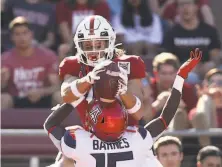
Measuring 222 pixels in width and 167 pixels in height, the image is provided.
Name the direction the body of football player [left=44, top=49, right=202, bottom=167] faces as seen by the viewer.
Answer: away from the camera

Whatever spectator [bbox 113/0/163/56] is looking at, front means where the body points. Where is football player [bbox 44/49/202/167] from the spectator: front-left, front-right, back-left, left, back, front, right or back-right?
front

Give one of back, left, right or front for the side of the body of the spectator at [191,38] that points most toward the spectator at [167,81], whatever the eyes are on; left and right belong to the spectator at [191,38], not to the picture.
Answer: front

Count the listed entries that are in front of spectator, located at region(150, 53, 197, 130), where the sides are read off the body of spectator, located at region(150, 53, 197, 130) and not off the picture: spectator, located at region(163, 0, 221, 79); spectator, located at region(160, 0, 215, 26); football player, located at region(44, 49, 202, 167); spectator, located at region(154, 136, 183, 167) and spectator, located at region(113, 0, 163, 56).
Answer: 2

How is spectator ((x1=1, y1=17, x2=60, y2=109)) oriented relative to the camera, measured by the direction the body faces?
toward the camera

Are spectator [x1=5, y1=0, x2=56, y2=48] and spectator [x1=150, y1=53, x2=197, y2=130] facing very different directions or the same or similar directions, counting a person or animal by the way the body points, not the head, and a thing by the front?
same or similar directions

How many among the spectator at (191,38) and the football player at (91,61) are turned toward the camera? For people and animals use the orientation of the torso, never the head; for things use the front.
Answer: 2

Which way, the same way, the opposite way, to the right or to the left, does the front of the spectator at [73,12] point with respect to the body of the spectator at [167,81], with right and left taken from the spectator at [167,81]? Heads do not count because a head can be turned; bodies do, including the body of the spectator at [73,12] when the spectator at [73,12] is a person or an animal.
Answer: the same way

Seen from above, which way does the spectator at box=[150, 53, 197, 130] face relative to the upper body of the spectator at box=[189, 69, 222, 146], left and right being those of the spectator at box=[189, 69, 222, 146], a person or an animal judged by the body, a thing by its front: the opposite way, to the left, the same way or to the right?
the same way

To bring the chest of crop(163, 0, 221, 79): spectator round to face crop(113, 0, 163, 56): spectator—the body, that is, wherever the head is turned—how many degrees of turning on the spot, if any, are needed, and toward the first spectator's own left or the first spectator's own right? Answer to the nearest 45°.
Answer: approximately 90° to the first spectator's own right

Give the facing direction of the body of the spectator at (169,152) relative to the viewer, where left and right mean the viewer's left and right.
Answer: facing the viewer

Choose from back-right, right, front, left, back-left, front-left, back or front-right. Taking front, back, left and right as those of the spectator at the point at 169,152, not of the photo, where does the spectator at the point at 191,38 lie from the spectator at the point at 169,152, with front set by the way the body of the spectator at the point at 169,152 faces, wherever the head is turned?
back

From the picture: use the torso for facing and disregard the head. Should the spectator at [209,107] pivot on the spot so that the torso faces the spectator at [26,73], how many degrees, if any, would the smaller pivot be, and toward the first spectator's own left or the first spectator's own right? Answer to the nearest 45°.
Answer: approximately 90° to the first spectator's own right

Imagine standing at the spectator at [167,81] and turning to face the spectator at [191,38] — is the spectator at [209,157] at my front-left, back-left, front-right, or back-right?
back-right

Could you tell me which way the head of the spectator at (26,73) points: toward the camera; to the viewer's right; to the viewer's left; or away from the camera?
toward the camera

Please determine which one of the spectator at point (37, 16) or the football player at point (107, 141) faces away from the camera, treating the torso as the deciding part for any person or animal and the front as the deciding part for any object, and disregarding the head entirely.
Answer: the football player

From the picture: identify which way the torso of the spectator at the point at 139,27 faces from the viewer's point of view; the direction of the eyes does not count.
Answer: toward the camera

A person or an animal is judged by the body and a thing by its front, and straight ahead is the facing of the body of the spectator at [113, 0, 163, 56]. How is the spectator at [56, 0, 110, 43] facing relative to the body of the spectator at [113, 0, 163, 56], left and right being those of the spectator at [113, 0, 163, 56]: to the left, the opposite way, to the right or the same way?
the same way

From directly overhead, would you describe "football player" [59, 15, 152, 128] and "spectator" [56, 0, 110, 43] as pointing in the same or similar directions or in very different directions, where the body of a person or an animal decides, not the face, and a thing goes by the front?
same or similar directions

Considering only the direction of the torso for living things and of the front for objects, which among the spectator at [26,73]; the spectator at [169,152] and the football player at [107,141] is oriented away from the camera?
the football player

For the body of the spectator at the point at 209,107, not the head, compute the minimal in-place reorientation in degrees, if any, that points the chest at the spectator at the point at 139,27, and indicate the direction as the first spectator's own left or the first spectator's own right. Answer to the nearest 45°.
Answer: approximately 135° to the first spectator's own right

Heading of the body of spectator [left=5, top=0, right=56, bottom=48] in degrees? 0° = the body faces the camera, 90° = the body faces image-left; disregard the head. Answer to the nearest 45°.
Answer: approximately 0°
